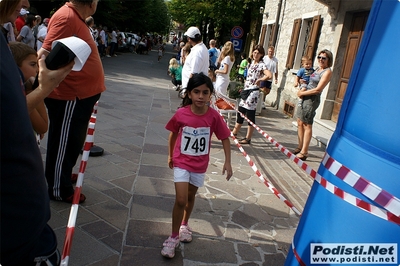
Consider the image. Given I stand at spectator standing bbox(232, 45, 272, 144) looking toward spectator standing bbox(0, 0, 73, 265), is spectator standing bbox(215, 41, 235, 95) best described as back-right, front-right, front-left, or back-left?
back-right

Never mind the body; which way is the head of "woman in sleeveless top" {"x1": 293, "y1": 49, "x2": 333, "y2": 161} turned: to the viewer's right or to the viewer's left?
to the viewer's left

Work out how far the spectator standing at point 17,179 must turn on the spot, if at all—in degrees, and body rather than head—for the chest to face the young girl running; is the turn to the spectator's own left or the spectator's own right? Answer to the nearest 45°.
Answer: approximately 45° to the spectator's own left

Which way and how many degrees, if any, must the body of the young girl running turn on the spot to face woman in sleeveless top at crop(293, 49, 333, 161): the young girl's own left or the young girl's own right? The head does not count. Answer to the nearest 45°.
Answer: approximately 135° to the young girl's own left

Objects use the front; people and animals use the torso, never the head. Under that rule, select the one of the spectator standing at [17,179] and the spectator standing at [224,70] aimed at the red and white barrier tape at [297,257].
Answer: the spectator standing at [17,179]

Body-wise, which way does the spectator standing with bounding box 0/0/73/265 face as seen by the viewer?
to the viewer's right
